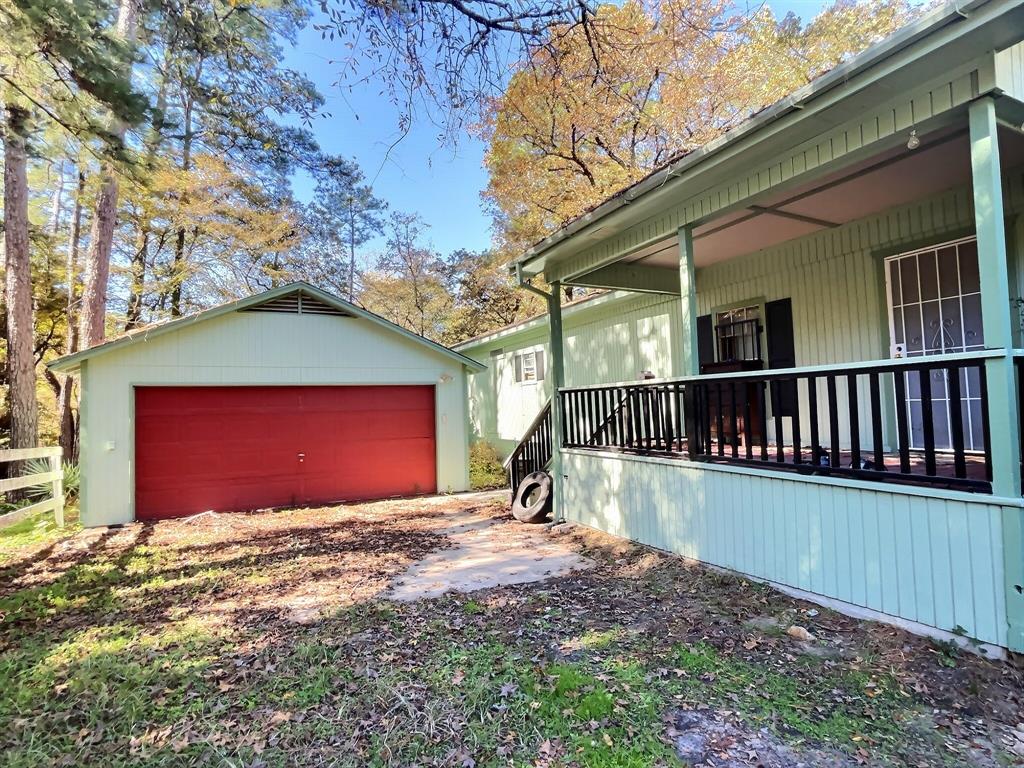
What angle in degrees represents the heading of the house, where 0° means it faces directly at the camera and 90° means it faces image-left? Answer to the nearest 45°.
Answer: approximately 45°

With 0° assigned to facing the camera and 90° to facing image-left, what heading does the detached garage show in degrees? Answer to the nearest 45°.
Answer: approximately 0°

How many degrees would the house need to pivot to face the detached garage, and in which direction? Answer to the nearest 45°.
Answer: approximately 45° to its right

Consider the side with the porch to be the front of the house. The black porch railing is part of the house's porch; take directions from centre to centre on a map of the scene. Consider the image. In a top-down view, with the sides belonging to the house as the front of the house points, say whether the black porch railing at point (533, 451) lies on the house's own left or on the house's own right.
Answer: on the house's own right

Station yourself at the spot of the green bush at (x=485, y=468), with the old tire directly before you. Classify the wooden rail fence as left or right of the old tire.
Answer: right

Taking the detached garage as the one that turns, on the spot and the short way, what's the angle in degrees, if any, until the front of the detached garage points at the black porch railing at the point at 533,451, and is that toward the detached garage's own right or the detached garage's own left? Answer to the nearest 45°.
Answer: approximately 45° to the detached garage's own left

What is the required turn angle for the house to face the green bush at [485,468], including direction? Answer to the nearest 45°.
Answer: approximately 90° to its right

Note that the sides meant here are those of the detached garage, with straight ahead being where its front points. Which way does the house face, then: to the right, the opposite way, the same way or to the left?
to the right

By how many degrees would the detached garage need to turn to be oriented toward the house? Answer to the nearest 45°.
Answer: approximately 45° to its left

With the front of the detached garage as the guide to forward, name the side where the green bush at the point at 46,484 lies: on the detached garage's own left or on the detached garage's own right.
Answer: on the detached garage's own right

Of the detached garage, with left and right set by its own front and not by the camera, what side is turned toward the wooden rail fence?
right
